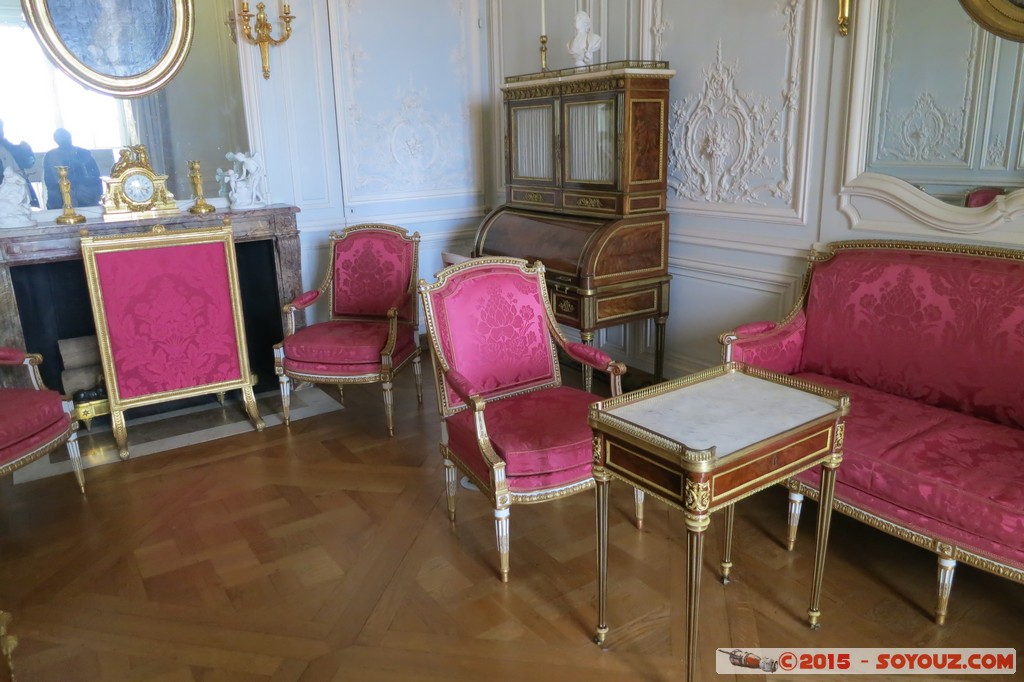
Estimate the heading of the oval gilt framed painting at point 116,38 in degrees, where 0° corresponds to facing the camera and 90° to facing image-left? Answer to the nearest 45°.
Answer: approximately 0°

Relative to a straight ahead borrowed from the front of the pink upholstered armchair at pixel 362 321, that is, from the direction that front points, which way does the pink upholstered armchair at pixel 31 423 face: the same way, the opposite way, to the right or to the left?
to the left

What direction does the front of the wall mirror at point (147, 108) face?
toward the camera

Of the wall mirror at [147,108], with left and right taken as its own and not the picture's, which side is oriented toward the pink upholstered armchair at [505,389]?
front

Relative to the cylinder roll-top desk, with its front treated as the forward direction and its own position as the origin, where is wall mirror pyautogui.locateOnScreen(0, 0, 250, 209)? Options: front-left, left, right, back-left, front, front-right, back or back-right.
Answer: front-right

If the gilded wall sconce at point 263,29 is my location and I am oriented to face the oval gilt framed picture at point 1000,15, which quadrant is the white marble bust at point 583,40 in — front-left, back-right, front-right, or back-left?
front-left

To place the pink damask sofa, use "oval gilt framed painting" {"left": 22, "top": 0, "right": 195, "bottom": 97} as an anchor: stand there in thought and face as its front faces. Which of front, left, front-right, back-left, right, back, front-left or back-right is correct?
front-left

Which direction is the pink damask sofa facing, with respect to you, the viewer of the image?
facing the viewer and to the left of the viewer

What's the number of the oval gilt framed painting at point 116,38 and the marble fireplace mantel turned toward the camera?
2

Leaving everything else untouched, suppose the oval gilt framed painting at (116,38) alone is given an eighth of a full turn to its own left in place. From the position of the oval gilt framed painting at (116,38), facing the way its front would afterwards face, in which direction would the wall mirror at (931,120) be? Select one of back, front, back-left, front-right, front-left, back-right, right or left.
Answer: front

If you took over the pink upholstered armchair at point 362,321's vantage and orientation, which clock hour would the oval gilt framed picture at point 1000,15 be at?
The oval gilt framed picture is roughly at 9 o'clock from the pink upholstered armchair.

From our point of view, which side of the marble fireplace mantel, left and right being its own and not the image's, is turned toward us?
front
